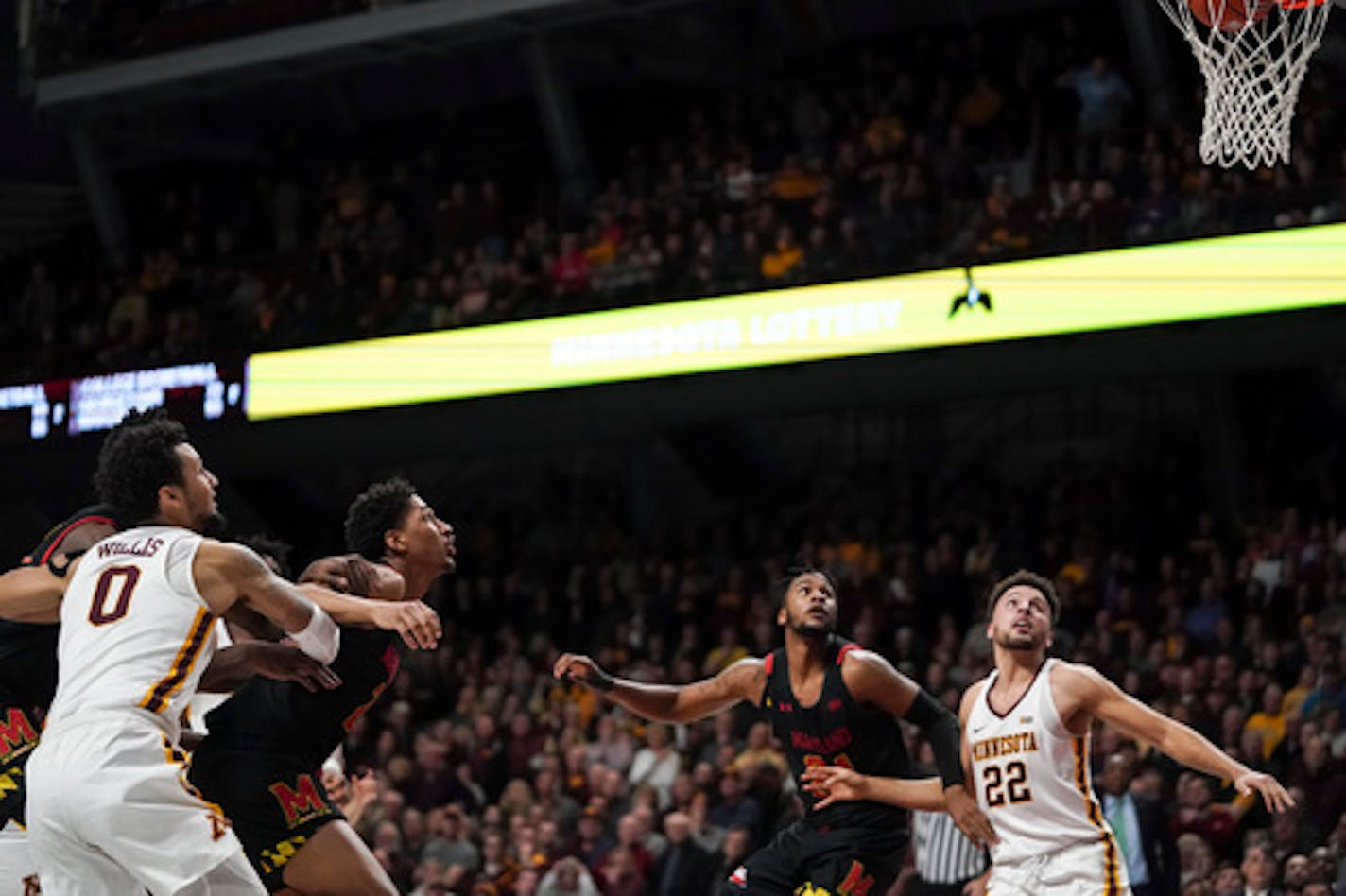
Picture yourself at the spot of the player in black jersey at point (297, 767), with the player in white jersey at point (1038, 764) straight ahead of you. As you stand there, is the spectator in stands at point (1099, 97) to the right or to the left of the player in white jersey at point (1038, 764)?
left

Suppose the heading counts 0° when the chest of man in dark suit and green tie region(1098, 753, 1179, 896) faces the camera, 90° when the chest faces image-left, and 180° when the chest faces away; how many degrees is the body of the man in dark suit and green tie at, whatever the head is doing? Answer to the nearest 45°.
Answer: approximately 45°

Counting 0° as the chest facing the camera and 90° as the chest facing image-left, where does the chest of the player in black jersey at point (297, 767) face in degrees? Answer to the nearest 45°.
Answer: approximately 270°

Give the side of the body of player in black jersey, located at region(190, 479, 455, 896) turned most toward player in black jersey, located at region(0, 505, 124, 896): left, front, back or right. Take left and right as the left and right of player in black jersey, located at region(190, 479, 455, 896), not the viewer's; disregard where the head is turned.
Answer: back

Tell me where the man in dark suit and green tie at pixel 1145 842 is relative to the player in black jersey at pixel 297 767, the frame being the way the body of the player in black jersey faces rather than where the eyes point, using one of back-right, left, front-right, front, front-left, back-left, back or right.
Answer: front-left

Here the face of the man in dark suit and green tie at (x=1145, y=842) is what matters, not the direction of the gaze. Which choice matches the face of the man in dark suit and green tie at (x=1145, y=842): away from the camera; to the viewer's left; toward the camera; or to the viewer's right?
toward the camera

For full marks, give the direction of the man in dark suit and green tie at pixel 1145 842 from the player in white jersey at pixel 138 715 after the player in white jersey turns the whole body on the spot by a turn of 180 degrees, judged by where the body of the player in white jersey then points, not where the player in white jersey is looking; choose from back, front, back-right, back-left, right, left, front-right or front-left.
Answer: back

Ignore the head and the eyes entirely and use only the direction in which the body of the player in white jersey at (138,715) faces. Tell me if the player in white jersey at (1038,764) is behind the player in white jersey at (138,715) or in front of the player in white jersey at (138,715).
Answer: in front

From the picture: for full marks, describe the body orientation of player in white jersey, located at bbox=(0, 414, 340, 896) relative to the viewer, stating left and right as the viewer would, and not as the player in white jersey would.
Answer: facing away from the viewer and to the right of the viewer

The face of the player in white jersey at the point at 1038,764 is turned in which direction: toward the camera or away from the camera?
toward the camera

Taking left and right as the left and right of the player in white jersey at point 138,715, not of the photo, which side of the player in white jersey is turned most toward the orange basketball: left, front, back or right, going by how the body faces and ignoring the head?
front

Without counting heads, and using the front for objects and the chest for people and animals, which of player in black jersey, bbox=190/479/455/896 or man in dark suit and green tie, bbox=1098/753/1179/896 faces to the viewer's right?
the player in black jersey

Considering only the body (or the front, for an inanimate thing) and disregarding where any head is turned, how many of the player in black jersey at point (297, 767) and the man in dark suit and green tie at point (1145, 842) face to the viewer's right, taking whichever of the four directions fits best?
1

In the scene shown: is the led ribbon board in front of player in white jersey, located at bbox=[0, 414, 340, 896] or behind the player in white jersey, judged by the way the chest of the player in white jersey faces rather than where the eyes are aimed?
in front

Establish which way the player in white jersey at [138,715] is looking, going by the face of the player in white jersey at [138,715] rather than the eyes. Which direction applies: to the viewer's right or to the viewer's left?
to the viewer's right
